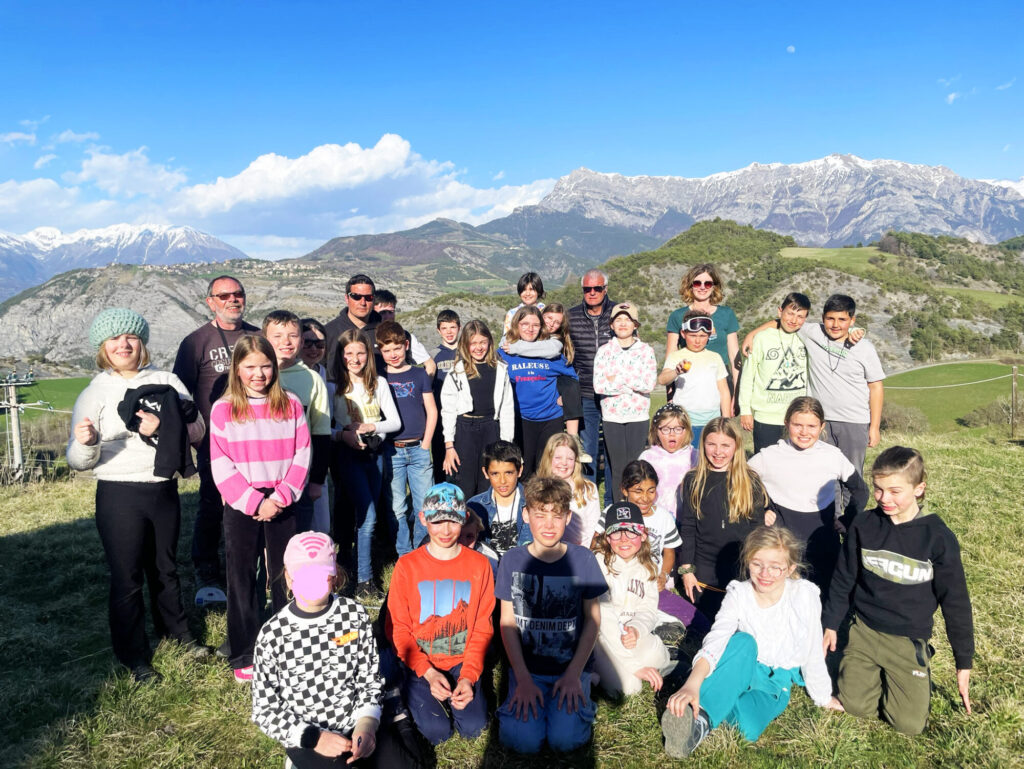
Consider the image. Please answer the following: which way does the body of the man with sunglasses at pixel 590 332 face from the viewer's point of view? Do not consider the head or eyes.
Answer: toward the camera

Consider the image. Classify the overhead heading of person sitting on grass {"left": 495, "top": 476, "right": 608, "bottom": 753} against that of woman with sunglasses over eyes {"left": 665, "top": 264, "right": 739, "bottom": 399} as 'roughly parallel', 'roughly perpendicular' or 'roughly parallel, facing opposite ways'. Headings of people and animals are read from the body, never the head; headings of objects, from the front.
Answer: roughly parallel

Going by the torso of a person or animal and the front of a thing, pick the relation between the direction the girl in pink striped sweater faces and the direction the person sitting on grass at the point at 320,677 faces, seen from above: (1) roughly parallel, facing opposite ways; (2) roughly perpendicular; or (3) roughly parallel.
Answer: roughly parallel

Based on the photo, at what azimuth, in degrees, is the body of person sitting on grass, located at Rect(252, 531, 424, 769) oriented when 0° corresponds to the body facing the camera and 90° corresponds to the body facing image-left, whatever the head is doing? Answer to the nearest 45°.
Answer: approximately 0°

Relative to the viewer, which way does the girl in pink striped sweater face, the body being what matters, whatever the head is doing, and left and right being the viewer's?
facing the viewer

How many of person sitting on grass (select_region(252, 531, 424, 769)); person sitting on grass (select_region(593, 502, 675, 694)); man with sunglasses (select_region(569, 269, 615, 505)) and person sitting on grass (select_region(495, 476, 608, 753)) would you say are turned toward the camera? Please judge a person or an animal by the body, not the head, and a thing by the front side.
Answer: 4

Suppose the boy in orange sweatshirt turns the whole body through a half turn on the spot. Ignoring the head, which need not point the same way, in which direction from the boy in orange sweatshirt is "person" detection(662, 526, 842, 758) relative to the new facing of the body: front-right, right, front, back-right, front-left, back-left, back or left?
right

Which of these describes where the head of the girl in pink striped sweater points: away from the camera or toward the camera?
toward the camera

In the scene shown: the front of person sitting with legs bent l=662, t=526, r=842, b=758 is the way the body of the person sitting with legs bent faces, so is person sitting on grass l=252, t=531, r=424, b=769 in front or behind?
in front

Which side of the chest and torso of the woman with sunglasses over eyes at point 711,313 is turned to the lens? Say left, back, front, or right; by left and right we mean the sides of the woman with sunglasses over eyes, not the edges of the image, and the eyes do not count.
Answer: front

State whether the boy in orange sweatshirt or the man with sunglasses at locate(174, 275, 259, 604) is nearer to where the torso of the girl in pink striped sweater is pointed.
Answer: the boy in orange sweatshirt

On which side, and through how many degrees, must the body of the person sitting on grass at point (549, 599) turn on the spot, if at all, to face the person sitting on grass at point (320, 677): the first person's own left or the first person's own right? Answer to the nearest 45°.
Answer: approximately 45° to the first person's own right
